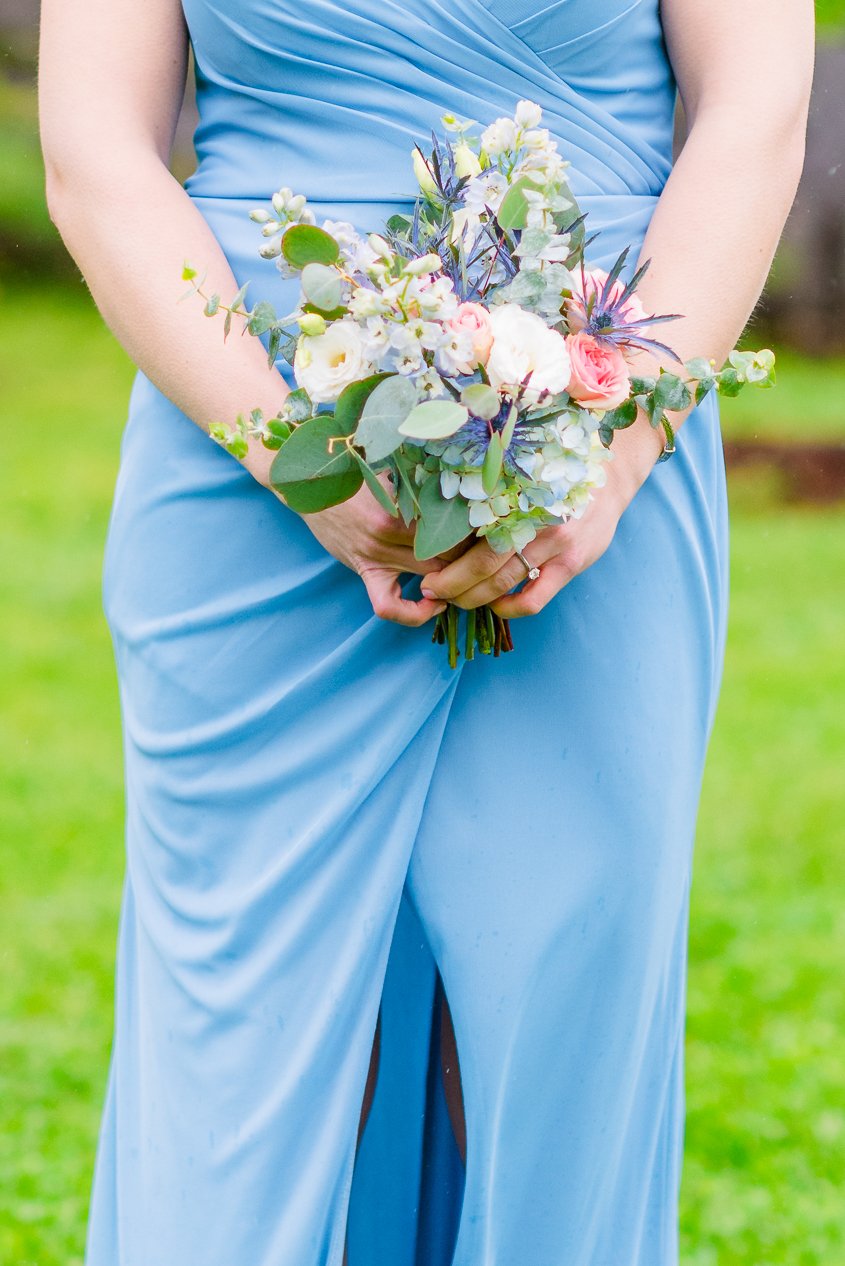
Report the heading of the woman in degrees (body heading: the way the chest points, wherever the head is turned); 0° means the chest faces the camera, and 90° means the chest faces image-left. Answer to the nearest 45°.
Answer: approximately 0°
